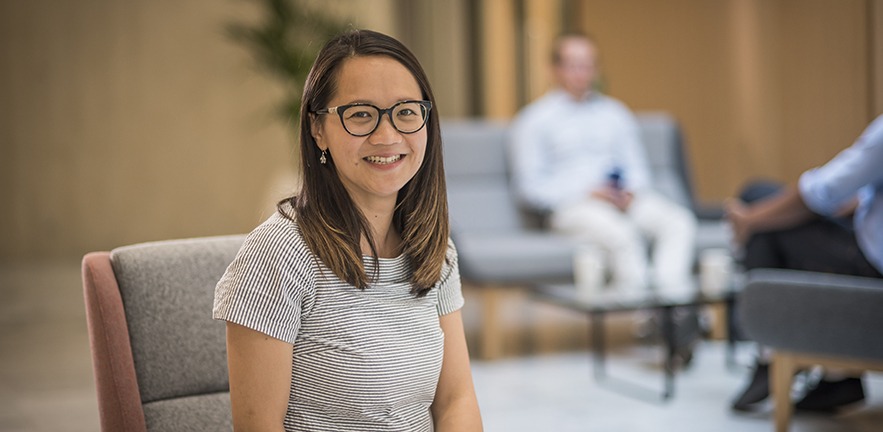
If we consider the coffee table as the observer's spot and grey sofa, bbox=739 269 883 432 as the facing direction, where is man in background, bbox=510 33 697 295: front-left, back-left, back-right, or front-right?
back-left

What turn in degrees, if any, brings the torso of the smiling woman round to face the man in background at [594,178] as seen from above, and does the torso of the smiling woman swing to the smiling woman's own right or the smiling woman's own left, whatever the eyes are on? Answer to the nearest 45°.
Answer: approximately 135° to the smiling woman's own left

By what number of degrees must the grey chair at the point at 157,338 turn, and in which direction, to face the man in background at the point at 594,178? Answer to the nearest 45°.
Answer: approximately 90° to its left

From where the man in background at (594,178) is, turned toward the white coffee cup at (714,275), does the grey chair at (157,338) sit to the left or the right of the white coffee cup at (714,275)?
right

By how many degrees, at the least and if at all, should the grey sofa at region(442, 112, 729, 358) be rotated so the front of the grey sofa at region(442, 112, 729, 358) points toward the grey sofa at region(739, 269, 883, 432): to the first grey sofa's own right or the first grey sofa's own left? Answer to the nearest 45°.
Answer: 0° — it already faces it

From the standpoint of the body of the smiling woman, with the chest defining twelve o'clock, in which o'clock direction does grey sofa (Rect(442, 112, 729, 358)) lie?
The grey sofa is roughly at 8 o'clock from the smiling woman.

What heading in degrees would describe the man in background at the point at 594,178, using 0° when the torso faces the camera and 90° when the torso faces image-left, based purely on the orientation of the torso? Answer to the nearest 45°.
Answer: approximately 315°

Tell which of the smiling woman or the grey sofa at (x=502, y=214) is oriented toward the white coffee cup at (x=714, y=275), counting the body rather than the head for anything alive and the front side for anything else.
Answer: the grey sofa
